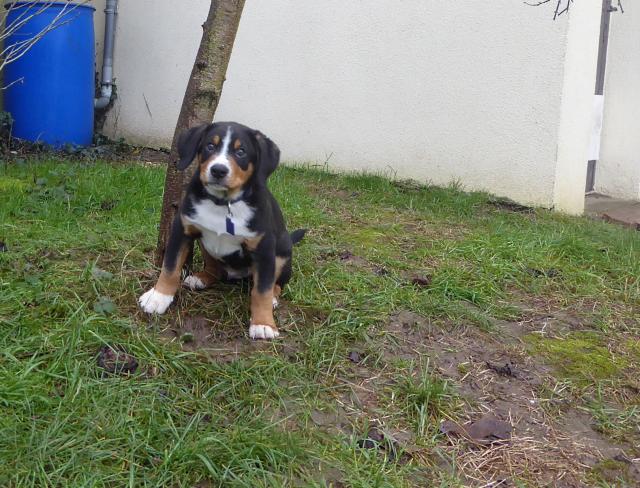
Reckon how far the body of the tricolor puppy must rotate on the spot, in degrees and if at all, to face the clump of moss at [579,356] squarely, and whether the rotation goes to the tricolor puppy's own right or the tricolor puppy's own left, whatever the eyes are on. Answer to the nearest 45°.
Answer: approximately 135° to the tricolor puppy's own left

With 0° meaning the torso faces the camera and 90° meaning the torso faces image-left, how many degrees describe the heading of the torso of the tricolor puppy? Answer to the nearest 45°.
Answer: approximately 45°

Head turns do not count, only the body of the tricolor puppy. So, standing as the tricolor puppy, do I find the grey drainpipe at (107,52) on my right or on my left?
on my right

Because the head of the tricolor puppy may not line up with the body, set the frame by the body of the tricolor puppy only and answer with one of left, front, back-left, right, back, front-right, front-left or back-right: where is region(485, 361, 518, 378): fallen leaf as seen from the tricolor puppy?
back-left
